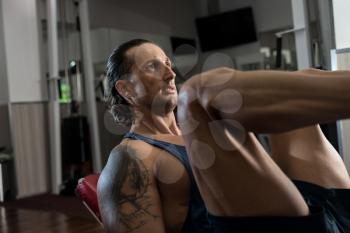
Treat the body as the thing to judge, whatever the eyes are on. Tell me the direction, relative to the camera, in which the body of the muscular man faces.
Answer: to the viewer's right

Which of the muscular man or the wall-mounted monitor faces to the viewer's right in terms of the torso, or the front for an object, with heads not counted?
the muscular man

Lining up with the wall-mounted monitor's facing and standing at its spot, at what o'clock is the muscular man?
The muscular man is roughly at 12 o'clock from the wall-mounted monitor.

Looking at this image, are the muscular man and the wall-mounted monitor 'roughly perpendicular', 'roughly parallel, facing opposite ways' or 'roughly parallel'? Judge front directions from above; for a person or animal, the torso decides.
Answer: roughly perpendicular

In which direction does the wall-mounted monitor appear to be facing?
toward the camera

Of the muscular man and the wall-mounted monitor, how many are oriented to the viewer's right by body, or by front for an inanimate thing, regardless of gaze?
1

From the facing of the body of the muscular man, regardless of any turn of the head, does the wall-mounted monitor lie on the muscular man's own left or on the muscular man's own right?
on the muscular man's own left
